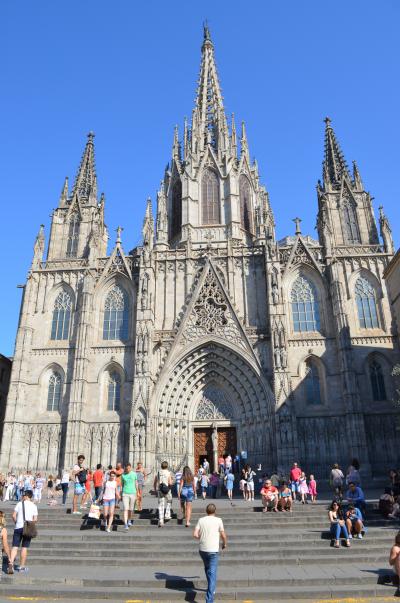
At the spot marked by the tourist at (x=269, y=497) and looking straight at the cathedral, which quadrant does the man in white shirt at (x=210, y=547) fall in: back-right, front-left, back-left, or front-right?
back-left

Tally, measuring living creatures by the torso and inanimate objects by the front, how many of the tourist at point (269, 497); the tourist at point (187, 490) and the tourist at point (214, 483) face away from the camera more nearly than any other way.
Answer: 2

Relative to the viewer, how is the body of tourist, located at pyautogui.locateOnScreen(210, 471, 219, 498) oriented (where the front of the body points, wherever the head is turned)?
away from the camera

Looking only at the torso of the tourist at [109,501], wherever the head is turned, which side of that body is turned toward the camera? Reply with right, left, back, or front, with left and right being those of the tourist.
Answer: front

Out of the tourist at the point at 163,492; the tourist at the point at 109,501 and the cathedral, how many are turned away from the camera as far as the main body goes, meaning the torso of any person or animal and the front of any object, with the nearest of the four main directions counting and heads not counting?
1

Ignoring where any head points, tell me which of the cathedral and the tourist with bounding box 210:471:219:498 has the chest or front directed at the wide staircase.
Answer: the cathedral

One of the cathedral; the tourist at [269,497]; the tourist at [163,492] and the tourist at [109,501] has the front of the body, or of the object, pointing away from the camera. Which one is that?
the tourist at [163,492]

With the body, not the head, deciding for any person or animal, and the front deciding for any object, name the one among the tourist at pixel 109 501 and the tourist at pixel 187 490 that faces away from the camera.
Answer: the tourist at pixel 187 490

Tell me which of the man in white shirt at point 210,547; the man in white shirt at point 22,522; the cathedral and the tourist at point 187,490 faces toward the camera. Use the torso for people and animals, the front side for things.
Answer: the cathedral

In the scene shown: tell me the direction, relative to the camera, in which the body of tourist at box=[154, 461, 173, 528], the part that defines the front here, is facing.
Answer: away from the camera

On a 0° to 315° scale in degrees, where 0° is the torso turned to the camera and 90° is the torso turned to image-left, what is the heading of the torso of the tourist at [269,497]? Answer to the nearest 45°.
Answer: approximately 0°

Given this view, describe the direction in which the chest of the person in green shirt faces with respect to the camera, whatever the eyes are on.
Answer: toward the camera

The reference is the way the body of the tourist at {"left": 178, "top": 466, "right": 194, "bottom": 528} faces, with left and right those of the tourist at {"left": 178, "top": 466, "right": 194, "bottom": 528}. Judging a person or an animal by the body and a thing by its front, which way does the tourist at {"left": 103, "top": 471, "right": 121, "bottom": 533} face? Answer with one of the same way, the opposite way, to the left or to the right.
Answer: the opposite way

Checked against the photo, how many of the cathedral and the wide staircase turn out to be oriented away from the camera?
0
